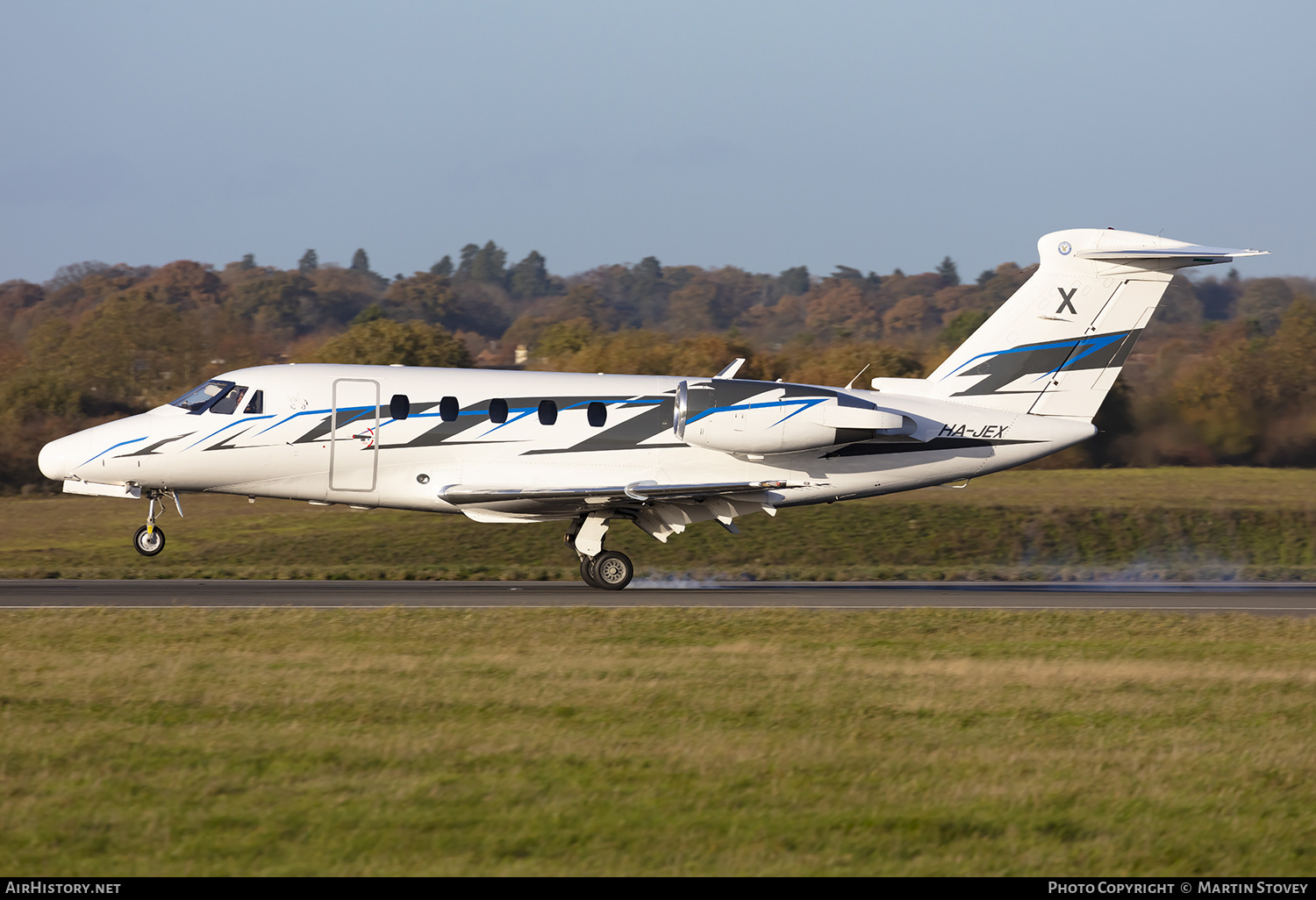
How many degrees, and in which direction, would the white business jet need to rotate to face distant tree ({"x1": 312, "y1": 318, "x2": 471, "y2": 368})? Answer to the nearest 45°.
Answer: approximately 90° to its right

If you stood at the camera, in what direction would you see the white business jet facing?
facing to the left of the viewer
